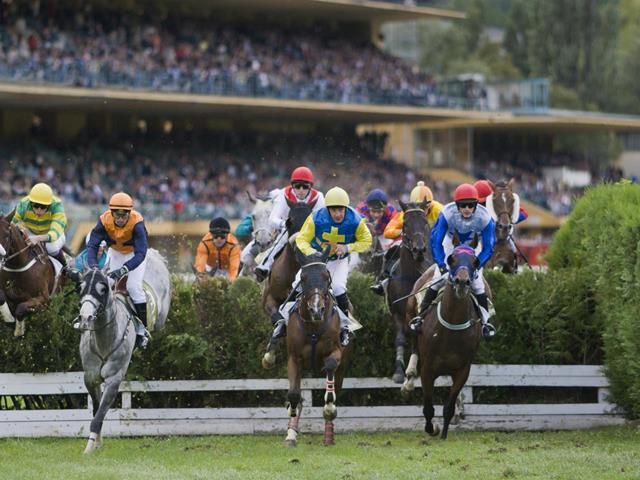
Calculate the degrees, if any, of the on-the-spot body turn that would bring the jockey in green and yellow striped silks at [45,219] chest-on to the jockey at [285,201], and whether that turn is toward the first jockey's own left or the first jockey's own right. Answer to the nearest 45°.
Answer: approximately 135° to the first jockey's own left

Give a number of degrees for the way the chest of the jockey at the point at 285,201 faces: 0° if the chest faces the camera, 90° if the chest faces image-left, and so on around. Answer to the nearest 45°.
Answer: approximately 0°

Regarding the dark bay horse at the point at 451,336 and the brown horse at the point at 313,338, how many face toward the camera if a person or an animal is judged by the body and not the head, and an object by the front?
2

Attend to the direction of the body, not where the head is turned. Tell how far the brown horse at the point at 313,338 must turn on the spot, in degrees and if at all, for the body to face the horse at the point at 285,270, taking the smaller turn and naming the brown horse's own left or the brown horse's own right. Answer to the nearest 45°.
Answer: approximately 180°
